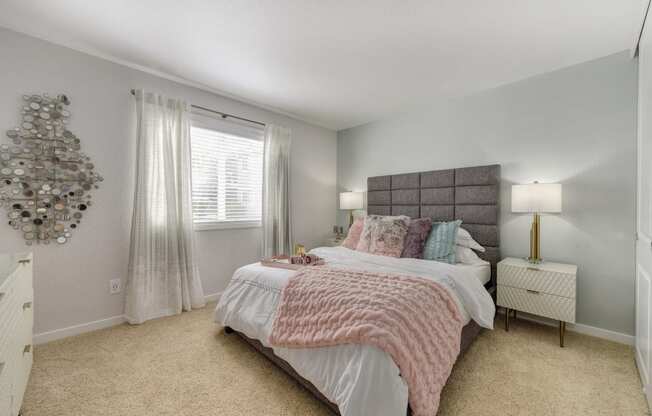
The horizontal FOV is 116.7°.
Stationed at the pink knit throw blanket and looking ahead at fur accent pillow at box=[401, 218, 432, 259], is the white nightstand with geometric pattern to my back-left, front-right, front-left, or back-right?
front-right

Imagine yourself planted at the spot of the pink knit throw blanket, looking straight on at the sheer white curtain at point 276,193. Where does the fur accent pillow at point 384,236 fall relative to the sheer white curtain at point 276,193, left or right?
right

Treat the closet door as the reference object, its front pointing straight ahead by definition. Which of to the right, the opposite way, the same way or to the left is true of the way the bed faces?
to the left

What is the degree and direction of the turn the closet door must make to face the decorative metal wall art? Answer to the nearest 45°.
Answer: approximately 45° to its left

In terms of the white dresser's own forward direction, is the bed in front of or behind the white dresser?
in front

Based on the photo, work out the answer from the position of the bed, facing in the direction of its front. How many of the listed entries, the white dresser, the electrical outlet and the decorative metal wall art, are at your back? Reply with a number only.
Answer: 0

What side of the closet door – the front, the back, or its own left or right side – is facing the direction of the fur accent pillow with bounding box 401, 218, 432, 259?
front

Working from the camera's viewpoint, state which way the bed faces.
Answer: facing the viewer and to the left of the viewer

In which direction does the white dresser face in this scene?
to the viewer's right

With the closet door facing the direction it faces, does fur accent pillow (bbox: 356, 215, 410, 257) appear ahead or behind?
ahead

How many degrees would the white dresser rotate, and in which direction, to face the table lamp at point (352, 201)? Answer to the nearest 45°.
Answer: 0° — it already faces it

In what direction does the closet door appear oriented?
to the viewer's left

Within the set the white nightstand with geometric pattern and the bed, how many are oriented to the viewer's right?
0

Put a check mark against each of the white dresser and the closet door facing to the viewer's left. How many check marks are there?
1
